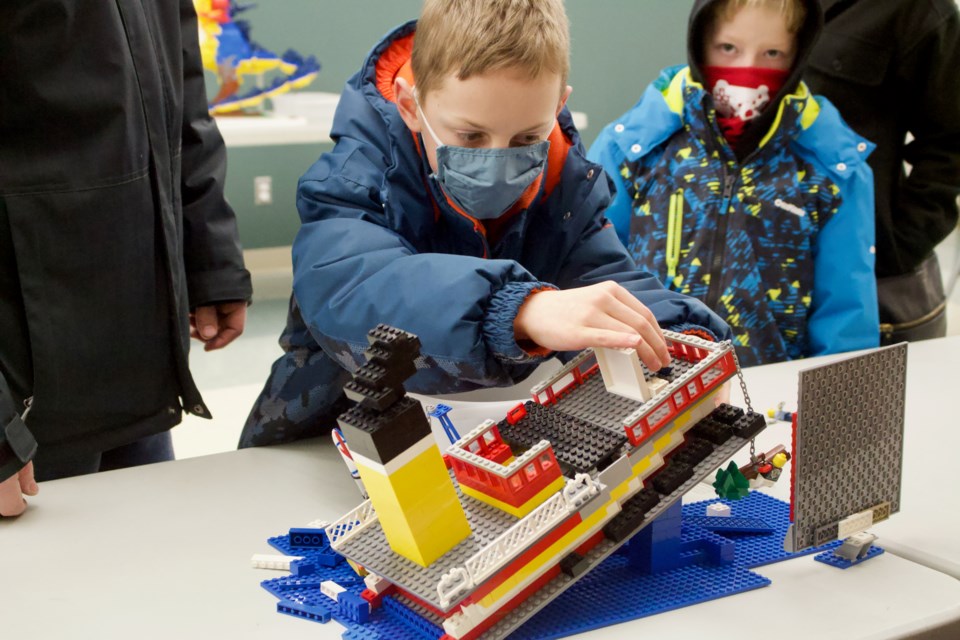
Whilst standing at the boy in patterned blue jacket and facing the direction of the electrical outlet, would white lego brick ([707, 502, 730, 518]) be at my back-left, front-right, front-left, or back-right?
back-left

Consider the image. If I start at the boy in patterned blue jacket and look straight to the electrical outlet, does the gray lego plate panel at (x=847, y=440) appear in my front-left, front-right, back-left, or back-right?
back-left

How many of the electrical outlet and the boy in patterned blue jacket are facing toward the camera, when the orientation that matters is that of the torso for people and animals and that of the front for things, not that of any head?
2

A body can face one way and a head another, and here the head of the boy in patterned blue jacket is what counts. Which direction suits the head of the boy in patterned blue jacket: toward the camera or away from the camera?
toward the camera

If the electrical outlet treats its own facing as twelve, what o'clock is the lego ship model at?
The lego ship model is roughly at 12 o'clock from the electrical outlet.

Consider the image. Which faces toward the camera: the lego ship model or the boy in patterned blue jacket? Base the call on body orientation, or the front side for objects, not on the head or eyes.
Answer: the boy in patterned blue jacket

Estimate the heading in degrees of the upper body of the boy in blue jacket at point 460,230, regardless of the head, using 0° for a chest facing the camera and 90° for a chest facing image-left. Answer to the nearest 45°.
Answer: approximately 315°

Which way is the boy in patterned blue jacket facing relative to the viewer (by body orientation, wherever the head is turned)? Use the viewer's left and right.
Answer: facing the viewer

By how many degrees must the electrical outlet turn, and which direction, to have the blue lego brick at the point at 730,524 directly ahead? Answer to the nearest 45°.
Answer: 0° — it already faces it

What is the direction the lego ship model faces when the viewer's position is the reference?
facing away from the viewer and to the right of the viewer

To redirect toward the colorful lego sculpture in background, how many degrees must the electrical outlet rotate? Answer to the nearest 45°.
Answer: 0° — it already faces it

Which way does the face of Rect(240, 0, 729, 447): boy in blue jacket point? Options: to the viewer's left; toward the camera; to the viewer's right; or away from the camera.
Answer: toward the camera

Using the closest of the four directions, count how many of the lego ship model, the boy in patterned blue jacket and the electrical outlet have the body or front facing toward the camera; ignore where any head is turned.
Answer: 2

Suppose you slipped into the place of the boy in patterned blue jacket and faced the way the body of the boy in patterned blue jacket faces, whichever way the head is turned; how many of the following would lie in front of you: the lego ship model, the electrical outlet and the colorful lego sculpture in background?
1

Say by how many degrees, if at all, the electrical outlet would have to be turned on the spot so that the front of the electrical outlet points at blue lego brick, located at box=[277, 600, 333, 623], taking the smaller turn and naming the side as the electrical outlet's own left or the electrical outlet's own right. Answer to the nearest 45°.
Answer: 0° — it already faces it

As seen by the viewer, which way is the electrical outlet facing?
toward the camera

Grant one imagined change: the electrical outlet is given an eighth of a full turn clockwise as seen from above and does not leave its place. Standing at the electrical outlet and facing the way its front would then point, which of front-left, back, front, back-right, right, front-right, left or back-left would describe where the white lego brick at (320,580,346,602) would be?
front-left
